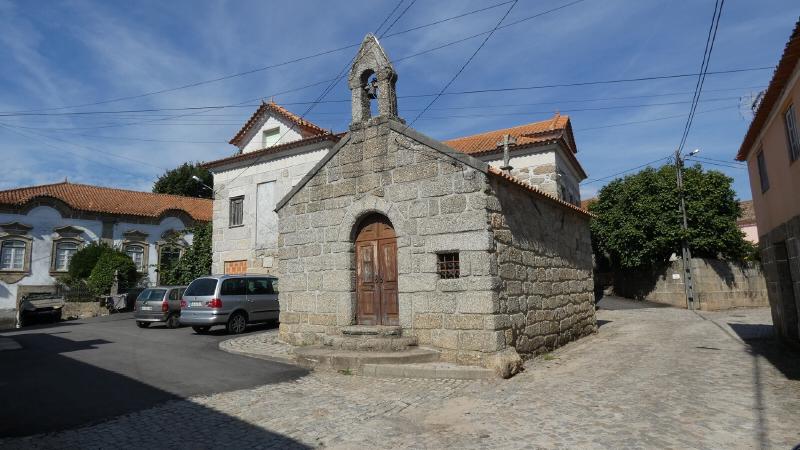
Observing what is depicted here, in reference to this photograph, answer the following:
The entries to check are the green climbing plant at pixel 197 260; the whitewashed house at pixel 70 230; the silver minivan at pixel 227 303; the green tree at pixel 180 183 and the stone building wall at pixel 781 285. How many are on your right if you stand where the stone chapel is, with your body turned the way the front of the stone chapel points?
4

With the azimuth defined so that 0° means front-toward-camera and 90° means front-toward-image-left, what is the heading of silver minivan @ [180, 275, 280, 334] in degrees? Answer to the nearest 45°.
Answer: approximately 225°

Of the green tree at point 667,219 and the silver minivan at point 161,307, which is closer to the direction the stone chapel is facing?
the silver minivan

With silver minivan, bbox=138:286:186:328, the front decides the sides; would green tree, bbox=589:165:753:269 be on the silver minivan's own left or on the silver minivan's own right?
on the silver minivan's own right

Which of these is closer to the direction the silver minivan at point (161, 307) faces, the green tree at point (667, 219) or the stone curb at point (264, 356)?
the green tree

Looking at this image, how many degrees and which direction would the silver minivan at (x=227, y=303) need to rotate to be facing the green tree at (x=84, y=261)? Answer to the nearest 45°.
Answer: approximately 90° to its left

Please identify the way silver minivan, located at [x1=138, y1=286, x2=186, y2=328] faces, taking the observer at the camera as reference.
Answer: facing away from the viewer and to the right of the viewer

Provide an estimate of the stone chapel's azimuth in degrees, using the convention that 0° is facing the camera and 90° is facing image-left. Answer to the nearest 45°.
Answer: approximately 45°

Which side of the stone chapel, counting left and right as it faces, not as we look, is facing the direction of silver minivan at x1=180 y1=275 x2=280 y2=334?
right

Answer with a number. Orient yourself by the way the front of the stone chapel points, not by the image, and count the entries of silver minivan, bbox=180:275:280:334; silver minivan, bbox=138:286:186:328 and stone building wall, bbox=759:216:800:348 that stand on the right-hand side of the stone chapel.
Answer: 2

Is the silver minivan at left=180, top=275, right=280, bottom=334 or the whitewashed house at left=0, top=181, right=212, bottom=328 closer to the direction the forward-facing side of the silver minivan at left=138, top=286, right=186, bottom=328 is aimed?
the whitewashed house

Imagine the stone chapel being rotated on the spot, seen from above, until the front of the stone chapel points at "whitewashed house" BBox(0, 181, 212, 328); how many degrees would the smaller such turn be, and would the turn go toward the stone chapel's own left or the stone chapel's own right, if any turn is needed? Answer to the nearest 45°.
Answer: approximately 90° to the stone chapel's own right
